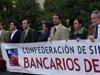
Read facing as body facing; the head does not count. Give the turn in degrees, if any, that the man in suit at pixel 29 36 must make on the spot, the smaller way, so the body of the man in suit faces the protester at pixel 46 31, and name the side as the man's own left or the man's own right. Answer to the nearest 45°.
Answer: approximately 90° to the man's own left

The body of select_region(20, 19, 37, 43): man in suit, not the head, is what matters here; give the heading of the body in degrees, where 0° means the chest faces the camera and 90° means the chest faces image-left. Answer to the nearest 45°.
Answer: approximately 45°

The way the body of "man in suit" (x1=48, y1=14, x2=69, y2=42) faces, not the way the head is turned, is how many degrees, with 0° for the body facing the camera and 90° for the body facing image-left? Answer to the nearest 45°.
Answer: approximately 45°

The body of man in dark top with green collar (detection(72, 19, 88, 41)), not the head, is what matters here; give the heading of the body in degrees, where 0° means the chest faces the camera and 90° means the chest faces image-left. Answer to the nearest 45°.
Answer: approximately 45°

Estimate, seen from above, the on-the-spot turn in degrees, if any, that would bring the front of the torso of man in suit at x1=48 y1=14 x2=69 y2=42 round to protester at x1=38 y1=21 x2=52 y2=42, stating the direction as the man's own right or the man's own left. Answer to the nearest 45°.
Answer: approximately 90° to the man's own right

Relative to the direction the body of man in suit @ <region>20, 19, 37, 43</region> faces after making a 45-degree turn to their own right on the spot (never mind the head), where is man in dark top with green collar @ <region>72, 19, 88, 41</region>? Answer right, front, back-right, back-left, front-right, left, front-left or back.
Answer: back-left

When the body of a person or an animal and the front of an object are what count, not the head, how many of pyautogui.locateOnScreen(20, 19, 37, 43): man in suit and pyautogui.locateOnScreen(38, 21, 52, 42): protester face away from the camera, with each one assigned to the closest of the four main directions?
0
